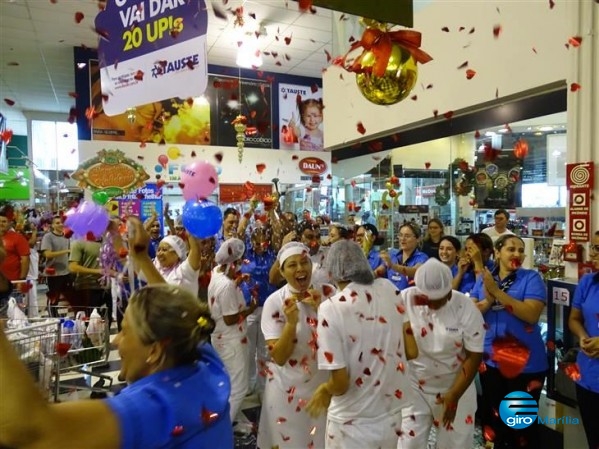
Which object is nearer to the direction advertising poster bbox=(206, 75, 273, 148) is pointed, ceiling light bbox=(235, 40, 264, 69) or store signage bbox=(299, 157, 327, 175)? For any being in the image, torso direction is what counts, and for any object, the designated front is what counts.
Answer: the ceiling light

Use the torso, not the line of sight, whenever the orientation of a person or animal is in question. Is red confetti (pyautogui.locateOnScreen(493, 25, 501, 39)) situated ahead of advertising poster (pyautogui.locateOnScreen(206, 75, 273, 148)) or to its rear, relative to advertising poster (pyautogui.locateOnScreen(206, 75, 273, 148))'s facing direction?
ahead

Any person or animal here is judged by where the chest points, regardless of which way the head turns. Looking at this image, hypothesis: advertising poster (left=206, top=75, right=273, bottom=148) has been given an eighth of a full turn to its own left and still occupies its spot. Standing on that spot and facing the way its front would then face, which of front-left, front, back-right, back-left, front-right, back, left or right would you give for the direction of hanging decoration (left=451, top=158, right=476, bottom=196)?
front

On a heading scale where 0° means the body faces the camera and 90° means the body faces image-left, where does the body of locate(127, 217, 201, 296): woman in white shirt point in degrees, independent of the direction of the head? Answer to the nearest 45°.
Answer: approximately 45°

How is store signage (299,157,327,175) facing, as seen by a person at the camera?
facing the viewer

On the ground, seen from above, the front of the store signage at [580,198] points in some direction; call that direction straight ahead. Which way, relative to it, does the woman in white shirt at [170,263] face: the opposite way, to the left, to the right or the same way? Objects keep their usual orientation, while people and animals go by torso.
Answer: the same way

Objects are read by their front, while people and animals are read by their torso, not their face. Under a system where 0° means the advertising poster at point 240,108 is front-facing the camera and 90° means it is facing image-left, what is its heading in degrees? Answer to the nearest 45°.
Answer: approximately 0°

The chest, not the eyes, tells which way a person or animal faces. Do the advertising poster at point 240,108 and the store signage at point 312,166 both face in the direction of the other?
no

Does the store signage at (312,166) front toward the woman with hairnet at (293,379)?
yes

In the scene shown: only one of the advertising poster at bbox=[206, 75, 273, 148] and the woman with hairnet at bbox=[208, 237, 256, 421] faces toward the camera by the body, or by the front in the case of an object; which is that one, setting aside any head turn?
the advertising poster

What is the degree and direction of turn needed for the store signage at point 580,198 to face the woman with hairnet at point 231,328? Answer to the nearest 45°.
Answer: approximately 45° to its right

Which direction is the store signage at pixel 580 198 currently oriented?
toward the camera

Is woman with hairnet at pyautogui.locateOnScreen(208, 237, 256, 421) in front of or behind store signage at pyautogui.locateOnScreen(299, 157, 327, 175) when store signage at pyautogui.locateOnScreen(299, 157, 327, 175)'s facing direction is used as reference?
in front

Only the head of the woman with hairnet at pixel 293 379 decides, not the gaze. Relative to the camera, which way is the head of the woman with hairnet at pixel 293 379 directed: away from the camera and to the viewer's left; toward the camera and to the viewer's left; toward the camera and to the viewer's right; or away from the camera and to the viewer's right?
toward the camera and to the viewer's right
